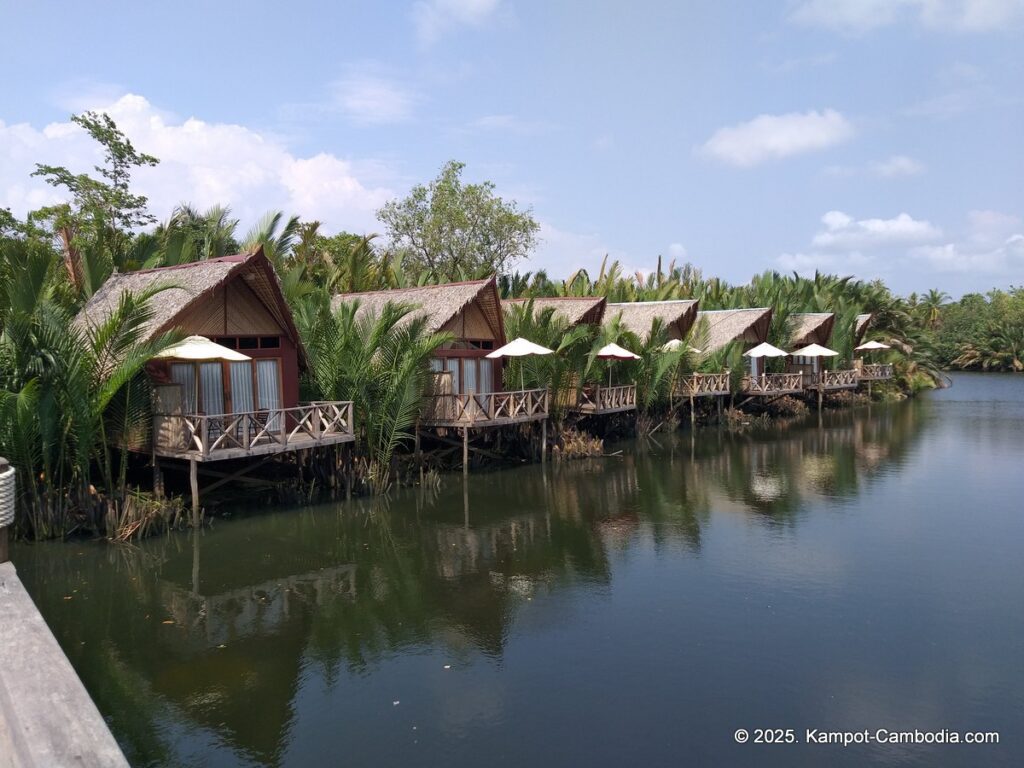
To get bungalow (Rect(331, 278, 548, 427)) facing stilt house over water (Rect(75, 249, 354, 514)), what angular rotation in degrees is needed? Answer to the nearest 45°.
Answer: approximately 90° to its right

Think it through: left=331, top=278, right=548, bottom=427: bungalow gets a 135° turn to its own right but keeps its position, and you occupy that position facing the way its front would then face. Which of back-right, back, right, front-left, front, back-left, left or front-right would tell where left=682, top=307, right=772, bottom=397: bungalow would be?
back-right

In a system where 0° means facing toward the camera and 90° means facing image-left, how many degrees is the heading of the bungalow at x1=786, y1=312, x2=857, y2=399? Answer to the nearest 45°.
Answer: approximately 315°

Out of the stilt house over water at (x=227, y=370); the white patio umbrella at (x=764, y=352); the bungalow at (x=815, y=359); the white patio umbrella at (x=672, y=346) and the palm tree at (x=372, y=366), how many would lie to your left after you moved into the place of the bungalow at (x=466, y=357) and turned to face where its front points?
3

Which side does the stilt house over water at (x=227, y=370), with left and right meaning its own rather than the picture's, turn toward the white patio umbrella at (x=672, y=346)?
left

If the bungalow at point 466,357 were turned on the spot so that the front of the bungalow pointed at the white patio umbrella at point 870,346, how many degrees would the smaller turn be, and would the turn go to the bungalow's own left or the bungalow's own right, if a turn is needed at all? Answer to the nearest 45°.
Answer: approximately 90° to the bungalow's own left

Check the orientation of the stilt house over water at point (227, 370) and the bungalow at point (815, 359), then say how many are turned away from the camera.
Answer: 0

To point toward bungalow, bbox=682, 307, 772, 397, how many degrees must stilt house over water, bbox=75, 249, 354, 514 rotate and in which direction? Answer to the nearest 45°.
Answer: approximately 90° to its left

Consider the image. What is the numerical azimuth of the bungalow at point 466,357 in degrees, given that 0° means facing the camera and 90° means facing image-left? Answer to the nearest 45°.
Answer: approximately 315°

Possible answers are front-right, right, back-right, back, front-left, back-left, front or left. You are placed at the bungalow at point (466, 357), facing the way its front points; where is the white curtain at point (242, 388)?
right

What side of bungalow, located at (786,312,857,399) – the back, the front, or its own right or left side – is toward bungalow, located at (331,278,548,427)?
right

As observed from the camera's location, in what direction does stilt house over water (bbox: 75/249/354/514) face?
facing the viewer and to the right of the viewer

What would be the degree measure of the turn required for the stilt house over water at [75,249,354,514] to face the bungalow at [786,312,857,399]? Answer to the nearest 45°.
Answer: approximately 90° to its left

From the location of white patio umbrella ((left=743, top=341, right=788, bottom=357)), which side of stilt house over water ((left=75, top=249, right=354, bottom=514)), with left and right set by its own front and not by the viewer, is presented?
left
